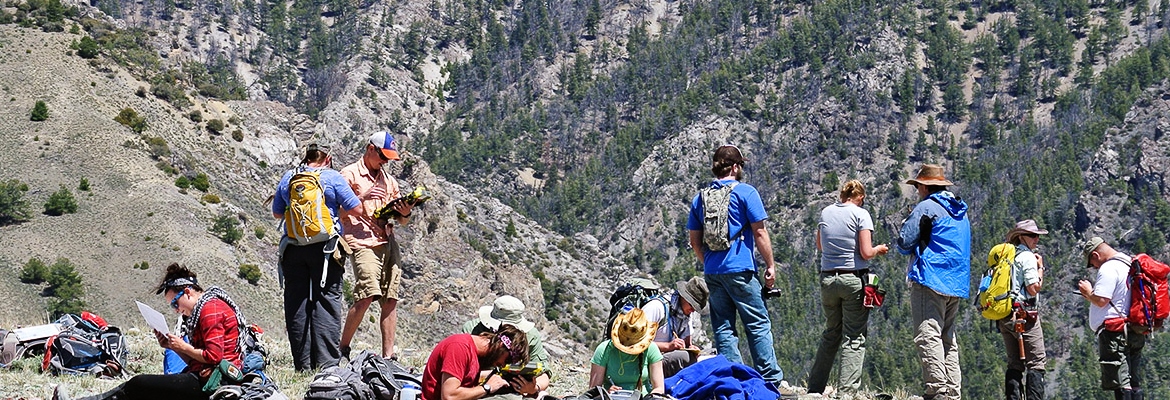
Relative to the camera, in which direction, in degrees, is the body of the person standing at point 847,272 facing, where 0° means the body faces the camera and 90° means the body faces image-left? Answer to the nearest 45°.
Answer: approximately 225°

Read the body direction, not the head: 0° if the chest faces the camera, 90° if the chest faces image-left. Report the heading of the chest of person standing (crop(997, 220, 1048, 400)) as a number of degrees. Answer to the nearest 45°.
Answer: approximately 270°

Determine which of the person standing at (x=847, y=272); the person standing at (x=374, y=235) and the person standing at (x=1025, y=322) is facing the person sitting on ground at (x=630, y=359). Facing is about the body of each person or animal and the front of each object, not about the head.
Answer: the person standing at (x=374, y=235)

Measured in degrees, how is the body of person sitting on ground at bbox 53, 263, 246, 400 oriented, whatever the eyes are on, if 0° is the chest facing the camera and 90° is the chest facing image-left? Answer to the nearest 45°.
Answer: approximately 90°

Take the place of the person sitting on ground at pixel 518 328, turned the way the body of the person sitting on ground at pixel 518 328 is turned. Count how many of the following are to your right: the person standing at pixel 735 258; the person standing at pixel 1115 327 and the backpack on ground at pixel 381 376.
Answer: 1

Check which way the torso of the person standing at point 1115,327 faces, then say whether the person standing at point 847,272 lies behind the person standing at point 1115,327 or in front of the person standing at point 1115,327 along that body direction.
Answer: in front

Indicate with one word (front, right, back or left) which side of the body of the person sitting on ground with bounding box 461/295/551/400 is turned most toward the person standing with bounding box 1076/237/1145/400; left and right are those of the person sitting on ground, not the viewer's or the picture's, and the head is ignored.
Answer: left

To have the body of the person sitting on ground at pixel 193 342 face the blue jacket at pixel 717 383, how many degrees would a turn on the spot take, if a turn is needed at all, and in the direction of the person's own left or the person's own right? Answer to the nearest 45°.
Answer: approximately 180°

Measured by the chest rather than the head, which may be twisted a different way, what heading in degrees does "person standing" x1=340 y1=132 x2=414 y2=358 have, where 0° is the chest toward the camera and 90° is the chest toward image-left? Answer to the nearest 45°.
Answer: approximately 315°

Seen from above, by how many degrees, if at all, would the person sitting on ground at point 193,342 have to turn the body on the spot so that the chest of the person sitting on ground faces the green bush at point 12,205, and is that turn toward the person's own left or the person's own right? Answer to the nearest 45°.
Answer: approximately 90° to the person's own right

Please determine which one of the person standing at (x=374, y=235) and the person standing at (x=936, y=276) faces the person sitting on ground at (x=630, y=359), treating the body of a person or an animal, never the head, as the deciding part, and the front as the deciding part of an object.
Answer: the person standing at (x=374, y=235)

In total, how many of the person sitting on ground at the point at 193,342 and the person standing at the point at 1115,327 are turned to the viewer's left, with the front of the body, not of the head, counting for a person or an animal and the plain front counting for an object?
2
